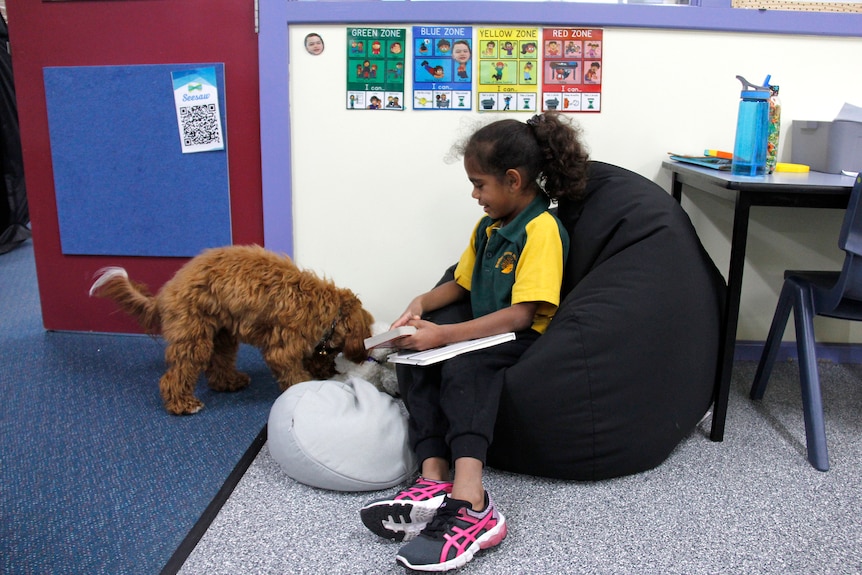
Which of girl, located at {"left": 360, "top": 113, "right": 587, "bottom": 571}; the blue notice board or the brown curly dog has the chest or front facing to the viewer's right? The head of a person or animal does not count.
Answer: the brown curly dog

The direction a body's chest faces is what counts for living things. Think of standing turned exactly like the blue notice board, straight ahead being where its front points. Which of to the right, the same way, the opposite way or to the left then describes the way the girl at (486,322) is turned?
to the right

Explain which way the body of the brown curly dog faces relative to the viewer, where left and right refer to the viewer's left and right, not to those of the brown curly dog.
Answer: facing to the right of the viewer

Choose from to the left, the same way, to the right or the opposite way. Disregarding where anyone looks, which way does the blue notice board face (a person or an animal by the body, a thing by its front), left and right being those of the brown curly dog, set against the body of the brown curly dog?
to the right

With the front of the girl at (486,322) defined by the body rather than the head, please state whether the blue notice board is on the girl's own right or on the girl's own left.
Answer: on the girl's own right

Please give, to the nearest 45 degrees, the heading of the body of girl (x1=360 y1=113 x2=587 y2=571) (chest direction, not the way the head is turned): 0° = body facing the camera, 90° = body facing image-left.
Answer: approximately 45°

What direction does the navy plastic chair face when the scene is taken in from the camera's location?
facing away from the viewer and to the left of the viewer

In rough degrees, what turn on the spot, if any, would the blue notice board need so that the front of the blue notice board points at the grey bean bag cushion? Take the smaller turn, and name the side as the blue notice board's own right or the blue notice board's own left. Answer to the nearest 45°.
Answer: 0° — it already faces it

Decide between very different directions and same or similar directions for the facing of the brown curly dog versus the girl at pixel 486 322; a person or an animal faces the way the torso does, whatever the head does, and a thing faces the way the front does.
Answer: very different directions

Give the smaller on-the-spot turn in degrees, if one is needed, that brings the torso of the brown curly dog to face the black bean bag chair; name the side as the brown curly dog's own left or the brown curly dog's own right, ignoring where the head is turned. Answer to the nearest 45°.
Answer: approximately 45° to the brown curly dog's own right

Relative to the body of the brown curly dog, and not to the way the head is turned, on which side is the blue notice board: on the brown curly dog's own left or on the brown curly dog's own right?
on the brown curly dog's own left
